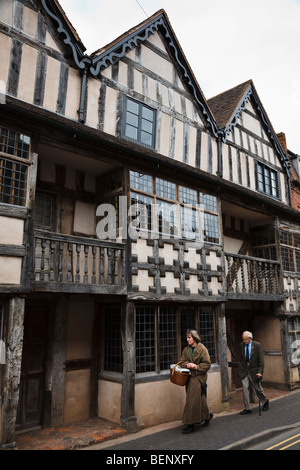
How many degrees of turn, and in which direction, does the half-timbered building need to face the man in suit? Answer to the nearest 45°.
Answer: approximately 45° to its left

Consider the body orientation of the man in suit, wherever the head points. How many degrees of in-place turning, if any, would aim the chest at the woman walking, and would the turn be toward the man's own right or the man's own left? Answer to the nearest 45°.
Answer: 0° — they already face them

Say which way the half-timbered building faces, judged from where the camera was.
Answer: facing the viewer and to the right of the viewer

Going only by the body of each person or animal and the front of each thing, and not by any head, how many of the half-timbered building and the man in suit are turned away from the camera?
0

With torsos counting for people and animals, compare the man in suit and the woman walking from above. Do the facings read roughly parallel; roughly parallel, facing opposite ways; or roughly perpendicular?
roughly parallel

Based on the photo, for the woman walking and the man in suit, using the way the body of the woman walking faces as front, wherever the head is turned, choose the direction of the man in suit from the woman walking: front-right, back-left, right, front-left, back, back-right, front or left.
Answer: back

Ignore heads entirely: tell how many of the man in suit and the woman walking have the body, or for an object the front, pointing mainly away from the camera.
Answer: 0

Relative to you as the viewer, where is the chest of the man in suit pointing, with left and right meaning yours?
facing the viewer and to the left of the viewer

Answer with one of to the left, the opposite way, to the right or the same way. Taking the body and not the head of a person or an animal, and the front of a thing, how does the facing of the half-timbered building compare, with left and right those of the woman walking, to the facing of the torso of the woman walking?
to the left
